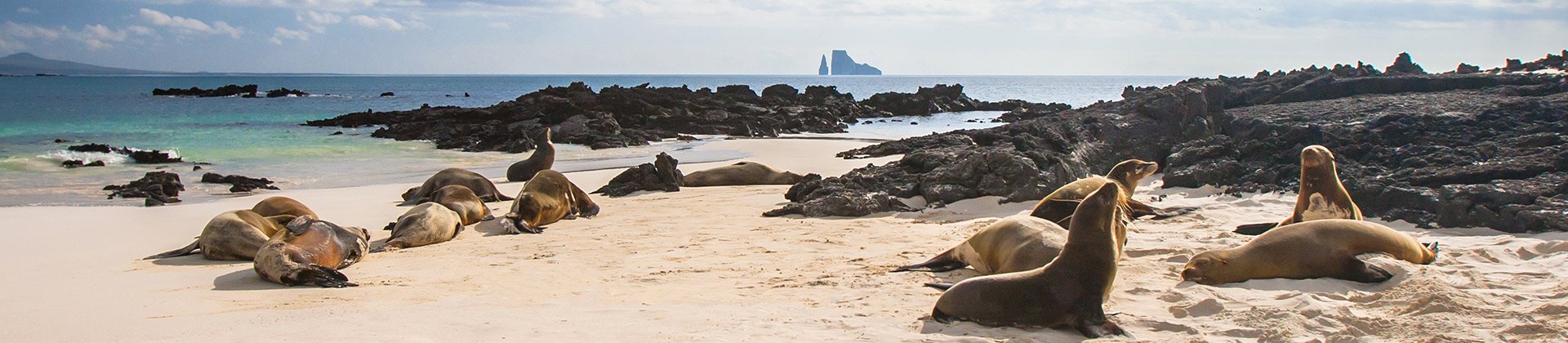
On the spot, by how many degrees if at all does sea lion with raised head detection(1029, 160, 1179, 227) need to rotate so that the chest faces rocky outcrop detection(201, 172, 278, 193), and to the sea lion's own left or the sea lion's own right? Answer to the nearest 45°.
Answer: approximately 180°

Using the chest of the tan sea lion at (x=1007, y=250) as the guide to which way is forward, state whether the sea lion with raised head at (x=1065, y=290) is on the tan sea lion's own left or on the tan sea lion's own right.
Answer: on the tan sea lion's own right

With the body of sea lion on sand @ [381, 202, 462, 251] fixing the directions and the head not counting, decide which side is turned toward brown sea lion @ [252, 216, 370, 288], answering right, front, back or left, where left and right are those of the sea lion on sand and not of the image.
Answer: back

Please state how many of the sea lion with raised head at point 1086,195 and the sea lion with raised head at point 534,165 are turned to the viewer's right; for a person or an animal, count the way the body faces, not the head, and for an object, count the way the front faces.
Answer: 2

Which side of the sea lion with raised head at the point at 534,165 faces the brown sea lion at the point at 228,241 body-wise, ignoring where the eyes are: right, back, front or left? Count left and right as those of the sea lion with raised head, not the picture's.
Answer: right

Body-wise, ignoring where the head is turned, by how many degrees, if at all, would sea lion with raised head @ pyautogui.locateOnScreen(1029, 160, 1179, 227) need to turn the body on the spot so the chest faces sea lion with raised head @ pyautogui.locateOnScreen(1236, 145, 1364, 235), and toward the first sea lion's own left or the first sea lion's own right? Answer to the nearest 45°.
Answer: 0° — it already faces it

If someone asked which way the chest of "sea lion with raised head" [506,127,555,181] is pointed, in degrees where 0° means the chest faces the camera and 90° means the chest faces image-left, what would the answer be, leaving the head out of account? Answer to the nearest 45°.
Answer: approximately 270°

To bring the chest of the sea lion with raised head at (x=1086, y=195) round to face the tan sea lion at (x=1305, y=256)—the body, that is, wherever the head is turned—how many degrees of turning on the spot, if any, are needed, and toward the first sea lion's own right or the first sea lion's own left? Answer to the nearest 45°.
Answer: approximately 45° to the first sea lion's own right

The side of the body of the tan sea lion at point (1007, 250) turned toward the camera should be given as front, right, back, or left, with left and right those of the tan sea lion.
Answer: right

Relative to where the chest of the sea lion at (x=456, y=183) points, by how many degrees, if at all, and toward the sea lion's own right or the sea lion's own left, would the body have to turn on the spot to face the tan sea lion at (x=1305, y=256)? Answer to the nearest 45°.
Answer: approximately 135° to the sea lion's own left

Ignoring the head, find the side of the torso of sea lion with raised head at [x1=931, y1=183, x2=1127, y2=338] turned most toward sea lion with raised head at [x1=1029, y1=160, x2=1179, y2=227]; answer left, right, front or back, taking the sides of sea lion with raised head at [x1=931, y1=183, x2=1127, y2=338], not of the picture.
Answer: left
